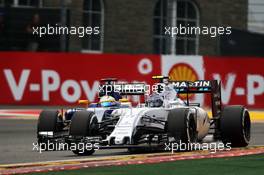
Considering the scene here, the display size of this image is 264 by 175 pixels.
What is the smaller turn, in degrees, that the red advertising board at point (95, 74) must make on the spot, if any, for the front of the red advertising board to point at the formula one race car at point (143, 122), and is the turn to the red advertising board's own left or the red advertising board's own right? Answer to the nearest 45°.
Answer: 0° — it already faces it

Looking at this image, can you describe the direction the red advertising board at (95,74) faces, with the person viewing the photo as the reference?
facing the viewer

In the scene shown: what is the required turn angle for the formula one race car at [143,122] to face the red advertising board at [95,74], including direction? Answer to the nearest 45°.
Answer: approximately 135° to its right

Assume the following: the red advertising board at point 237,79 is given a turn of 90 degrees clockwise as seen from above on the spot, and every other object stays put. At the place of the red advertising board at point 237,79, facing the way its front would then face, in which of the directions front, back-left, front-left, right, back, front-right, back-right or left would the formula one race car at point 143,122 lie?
left

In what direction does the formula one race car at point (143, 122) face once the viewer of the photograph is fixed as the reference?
facing the viewer and to the left of the viewer

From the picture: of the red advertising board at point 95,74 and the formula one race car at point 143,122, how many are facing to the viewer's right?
0
